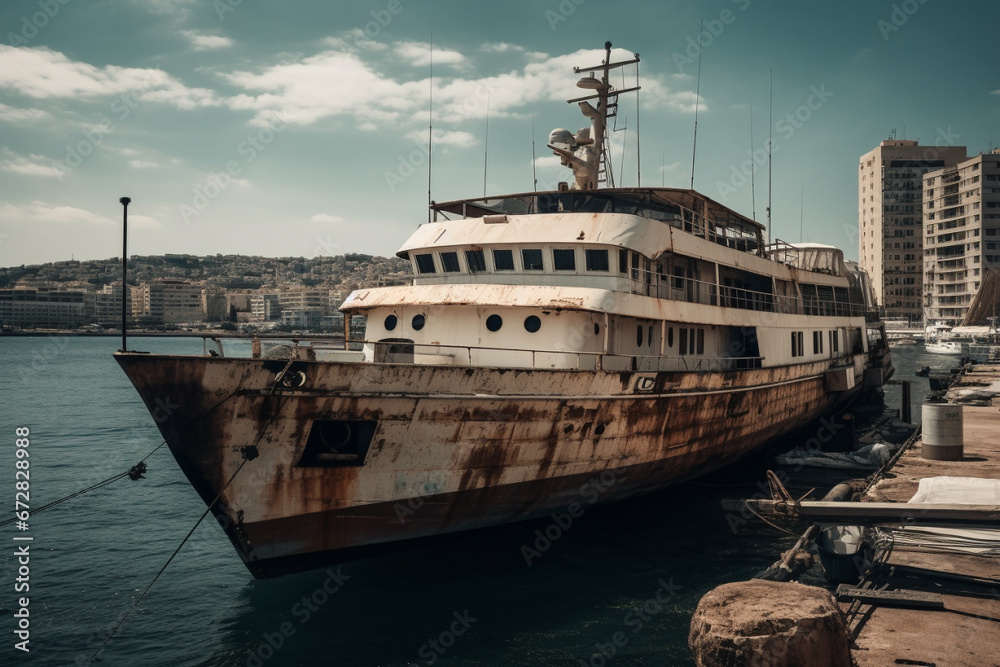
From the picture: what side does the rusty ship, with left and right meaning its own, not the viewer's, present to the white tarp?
left
